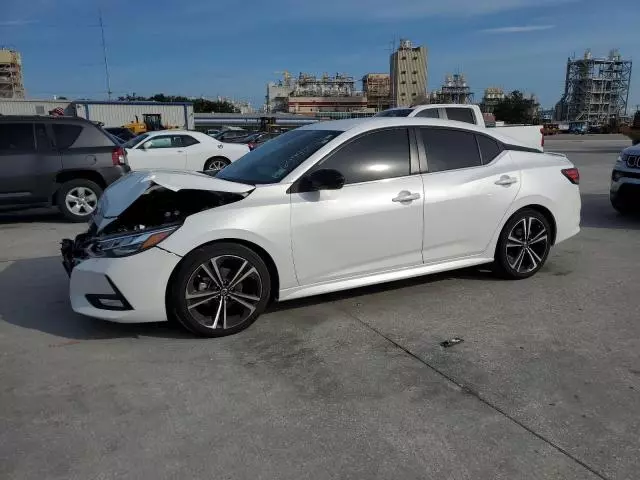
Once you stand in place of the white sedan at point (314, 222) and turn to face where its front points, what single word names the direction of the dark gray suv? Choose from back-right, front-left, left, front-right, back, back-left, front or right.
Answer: right

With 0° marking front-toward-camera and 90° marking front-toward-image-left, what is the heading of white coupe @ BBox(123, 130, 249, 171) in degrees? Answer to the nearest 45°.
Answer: approximately 90°

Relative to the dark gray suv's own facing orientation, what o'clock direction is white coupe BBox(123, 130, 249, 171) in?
The white coupe is roughly at 4 o'clock from the dark gray suv.

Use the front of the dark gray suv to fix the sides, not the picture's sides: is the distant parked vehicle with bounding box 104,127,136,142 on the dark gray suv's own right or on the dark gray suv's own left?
on the dark gray suv's own right

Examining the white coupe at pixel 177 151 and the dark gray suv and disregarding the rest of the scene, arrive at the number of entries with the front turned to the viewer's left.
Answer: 2

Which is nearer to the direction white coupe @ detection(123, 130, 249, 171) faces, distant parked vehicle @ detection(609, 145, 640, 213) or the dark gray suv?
the dark gray suv

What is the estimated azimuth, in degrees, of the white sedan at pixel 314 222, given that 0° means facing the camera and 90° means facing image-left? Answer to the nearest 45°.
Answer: approximately 45°

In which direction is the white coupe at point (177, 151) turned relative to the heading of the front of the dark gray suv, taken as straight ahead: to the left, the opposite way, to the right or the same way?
the same way

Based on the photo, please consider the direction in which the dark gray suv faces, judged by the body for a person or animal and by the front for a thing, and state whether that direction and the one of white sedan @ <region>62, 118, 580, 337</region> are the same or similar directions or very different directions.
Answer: same or similar directions

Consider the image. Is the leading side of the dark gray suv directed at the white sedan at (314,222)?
no

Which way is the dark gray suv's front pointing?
to the viewer's left

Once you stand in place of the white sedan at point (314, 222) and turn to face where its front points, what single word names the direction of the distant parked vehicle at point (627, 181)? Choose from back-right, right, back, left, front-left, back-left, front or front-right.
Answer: back
